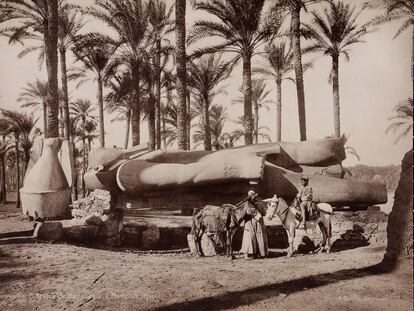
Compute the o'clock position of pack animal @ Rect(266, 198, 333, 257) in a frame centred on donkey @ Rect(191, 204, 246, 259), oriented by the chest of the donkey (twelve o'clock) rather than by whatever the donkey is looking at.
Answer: The pack animal is roughly at 12 o'clock from the donkey.

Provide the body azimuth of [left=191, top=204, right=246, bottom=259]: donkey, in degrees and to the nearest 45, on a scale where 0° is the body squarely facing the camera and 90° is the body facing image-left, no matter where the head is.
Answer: approximately 270°

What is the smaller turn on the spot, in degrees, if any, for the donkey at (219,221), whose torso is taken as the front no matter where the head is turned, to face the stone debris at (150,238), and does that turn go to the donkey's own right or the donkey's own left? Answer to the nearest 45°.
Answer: approximately 135° to the donkey's own left

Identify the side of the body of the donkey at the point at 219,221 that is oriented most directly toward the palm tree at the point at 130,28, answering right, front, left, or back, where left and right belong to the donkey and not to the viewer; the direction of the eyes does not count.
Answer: left

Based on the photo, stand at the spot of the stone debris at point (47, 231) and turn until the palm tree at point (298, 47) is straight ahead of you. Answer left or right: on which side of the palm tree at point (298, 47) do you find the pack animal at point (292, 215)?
right

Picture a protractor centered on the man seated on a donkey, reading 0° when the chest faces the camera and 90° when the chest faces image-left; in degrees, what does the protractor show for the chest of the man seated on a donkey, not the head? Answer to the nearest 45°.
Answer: approximately 45°

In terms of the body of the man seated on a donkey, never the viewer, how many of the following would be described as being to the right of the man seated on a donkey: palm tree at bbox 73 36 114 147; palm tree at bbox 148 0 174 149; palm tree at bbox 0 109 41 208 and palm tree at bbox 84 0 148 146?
4

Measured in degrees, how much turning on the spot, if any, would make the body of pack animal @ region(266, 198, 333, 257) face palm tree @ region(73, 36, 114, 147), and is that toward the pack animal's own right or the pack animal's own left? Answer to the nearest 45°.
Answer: approximately 45° to the pack animal's own right

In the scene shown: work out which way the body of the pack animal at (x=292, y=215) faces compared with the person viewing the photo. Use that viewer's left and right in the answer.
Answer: facing to the left of the viewer

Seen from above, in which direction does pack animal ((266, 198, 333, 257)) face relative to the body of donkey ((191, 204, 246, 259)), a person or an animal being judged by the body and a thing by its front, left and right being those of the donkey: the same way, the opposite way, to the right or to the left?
the opposite way
